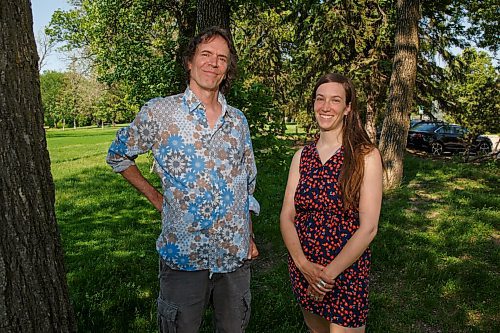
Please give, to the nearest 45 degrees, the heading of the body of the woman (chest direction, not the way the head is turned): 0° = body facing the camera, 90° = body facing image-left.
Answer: approximately 45°

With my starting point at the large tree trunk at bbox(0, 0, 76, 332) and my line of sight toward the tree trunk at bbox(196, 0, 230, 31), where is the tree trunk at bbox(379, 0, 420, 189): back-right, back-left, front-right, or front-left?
front-right

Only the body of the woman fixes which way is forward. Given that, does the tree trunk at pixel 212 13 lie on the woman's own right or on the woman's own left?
on the woman's own right

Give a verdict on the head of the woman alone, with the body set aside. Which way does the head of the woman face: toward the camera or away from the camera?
toward the camera

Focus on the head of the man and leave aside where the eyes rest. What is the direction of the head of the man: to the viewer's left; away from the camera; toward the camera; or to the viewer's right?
toward the camera

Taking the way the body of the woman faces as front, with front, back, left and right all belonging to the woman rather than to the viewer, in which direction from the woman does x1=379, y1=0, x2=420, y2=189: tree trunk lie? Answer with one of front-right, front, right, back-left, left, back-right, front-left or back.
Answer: back-right

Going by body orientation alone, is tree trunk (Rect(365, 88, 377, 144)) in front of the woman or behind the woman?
behind

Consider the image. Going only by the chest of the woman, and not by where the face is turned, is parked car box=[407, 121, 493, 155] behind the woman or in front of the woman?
behind

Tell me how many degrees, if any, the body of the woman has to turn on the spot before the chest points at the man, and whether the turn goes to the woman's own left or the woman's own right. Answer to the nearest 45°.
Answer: approximately 45° to the woman's own right

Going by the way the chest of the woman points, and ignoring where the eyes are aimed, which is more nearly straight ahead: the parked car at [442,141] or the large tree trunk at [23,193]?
the large tree trunk

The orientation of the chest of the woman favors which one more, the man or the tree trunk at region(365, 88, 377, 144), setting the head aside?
the man
